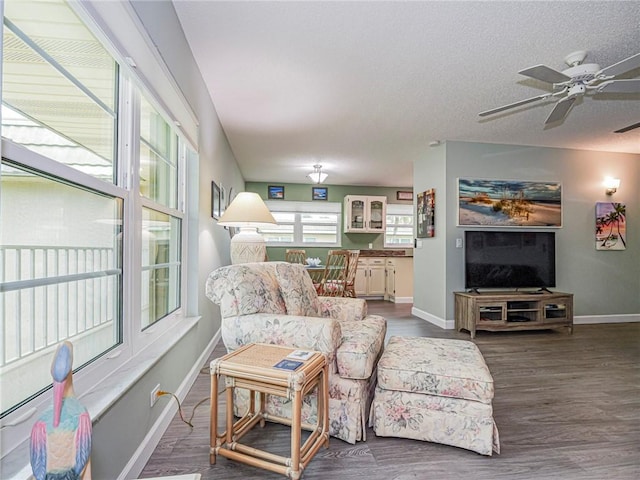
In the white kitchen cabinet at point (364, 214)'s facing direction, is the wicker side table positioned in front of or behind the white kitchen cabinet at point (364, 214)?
in front

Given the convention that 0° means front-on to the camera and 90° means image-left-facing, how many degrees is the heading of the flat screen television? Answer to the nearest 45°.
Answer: approximately 0°

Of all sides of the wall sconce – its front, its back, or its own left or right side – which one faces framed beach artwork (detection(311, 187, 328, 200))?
right

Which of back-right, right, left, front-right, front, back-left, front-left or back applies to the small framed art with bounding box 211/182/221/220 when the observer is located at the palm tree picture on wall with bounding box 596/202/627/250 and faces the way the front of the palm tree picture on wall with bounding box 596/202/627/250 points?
front-right

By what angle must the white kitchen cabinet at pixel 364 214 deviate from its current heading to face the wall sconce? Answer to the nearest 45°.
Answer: approximately 45° to its left

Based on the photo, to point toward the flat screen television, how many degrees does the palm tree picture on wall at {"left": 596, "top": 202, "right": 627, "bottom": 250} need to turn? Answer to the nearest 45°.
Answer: approximately 45° to its right

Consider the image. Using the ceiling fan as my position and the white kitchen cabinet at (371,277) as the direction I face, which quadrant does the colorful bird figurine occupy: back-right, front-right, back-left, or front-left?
back-left

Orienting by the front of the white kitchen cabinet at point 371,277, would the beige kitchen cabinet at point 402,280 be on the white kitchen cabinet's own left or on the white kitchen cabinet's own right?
on the white kitchen cabinet's own left

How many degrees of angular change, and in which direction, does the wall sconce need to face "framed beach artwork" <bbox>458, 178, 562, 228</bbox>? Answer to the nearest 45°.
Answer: approximately 45° to its right

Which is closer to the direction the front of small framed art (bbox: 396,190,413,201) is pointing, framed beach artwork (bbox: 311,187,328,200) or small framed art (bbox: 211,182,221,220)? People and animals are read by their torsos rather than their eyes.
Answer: the small framed art
